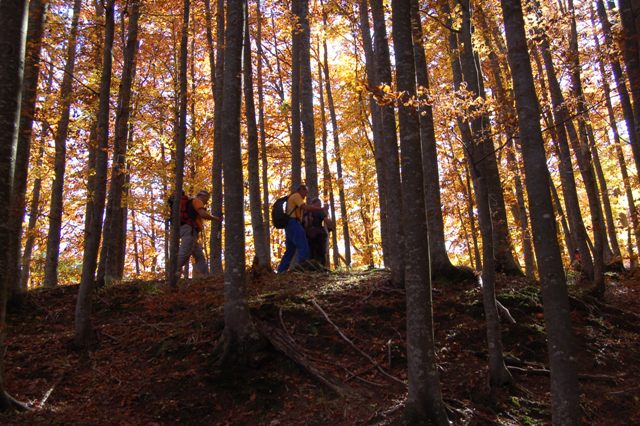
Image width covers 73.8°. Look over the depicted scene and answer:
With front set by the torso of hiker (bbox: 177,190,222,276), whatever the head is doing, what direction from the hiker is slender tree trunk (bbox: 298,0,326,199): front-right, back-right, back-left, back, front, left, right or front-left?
front

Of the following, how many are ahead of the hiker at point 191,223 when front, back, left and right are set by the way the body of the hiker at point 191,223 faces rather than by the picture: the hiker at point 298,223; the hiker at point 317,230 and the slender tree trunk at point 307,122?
3

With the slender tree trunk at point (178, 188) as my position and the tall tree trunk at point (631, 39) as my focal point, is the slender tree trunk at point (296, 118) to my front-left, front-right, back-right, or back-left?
front-left

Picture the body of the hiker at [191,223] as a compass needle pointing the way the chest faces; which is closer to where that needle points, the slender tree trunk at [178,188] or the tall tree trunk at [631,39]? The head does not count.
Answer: the tall tree trunk

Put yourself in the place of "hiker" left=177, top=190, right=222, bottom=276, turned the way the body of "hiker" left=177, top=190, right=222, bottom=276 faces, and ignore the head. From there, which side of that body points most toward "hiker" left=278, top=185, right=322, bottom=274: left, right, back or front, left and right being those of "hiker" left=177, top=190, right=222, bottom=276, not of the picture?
front

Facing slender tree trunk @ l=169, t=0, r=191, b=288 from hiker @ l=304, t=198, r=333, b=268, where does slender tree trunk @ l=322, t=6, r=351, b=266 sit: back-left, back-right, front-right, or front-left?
back-right

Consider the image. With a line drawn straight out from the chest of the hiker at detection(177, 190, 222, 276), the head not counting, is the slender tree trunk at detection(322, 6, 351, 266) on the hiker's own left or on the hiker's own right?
on the hiker's own left

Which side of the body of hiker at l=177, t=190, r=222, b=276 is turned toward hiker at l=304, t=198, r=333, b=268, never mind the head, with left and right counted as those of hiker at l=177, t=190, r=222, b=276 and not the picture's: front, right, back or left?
front

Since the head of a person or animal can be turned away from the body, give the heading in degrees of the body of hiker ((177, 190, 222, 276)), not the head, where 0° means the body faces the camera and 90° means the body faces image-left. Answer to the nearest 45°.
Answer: approximately 270°

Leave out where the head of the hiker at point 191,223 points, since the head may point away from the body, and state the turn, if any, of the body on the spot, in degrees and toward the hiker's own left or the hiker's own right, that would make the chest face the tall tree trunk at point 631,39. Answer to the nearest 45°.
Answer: approximately 45° to the hiker's own right

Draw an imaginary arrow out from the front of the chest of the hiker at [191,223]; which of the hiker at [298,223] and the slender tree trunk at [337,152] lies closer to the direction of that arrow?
the hiker
